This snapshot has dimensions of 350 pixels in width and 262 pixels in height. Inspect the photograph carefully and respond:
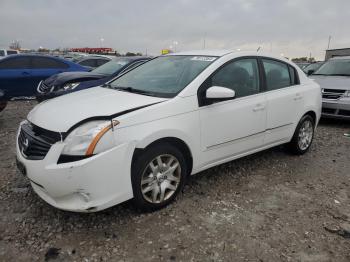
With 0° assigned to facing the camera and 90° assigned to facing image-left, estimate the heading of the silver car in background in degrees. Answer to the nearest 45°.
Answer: approximately 45°

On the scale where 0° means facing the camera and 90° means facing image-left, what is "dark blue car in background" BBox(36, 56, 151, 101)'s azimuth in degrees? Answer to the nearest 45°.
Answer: approximately 45°

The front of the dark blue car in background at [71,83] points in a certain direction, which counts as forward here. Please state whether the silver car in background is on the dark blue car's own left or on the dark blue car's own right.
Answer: on the dark blue car's own left

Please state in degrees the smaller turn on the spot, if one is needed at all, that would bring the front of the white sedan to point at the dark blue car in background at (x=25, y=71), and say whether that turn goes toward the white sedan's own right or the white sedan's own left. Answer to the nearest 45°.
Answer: approximately 90° to the white sedan's own right

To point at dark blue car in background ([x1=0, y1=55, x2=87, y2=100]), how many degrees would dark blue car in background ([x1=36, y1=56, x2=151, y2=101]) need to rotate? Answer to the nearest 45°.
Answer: approximately 90° to its right

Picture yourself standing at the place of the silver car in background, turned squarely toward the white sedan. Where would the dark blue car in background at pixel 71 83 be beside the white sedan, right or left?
right

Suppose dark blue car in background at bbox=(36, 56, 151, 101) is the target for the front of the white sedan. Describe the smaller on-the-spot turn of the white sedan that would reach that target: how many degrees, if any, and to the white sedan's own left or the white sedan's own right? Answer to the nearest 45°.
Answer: approximately 90° to the white sedan's own right

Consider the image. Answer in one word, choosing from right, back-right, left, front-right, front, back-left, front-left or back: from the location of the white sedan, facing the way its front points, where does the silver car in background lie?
back

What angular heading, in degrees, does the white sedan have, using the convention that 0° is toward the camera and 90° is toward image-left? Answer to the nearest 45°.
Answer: approximately 45°
